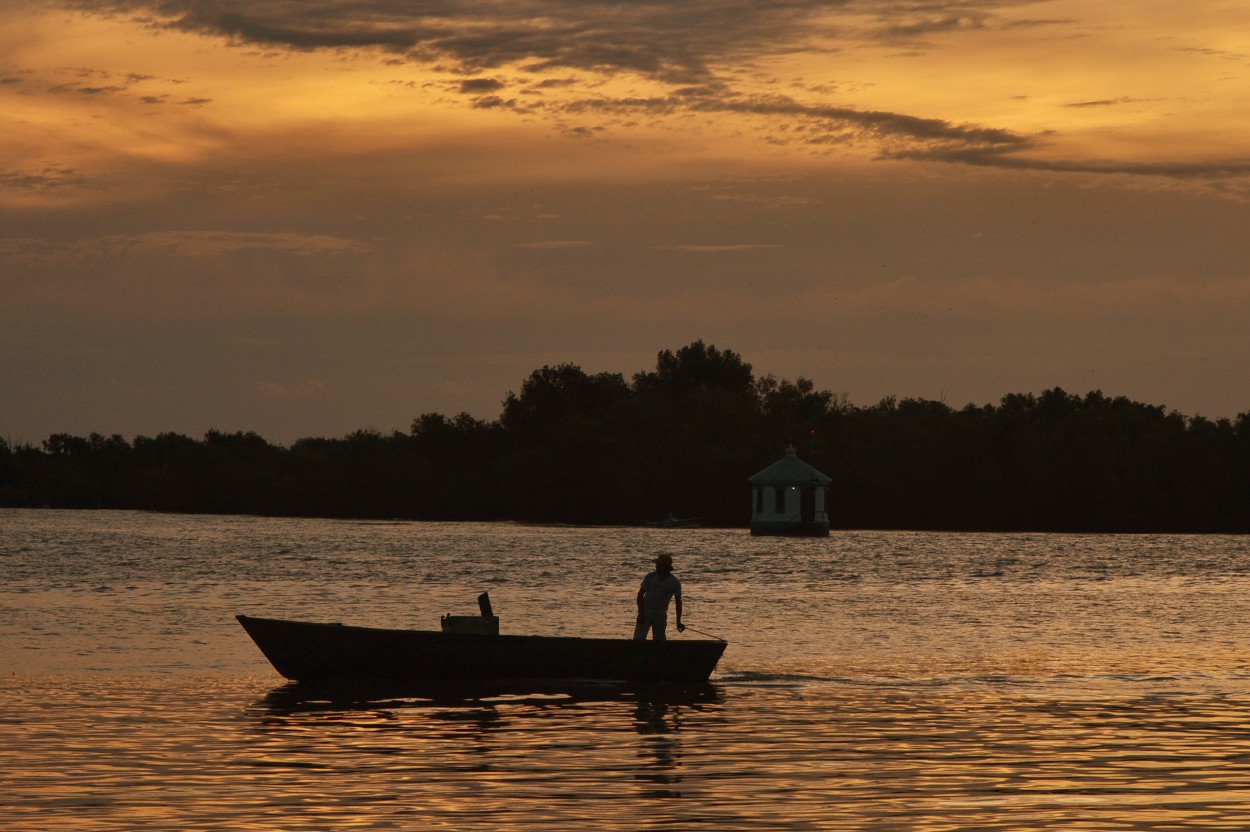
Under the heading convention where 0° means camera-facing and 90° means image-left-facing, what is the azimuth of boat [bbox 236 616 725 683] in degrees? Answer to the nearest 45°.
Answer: approximately 90°
